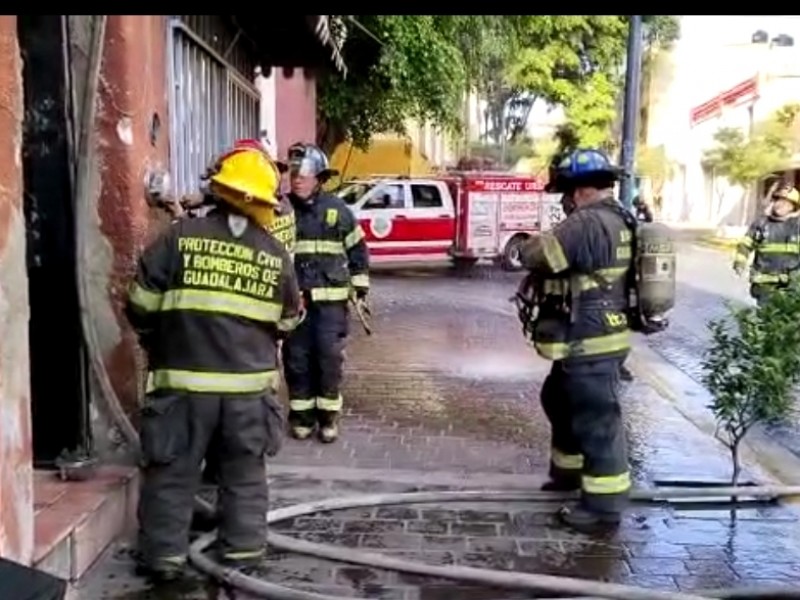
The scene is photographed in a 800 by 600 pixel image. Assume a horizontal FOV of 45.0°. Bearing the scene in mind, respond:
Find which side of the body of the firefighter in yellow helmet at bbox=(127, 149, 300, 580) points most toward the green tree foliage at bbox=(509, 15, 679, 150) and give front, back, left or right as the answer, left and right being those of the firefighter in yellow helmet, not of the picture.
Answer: front

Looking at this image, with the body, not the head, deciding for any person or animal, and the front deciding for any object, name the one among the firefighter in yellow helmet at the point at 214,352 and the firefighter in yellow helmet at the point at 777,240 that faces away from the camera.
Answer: the firefighter in yellow helmet at the point at 214,352

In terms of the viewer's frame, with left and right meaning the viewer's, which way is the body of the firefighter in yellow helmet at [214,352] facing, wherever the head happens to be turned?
facing away from the viewer

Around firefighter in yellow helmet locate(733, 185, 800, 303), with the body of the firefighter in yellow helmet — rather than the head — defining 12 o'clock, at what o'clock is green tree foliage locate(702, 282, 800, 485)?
The green tree foliage is roughly at 12 o'clock from the firefighter in yellow helmet.

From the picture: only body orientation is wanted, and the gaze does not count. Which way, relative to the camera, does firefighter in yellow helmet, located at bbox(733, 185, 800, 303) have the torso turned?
toward the camera

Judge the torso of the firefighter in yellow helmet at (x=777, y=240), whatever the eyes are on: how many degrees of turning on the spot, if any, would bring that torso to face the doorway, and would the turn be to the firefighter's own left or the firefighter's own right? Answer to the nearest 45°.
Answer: approximately 45° to the firefighter's own right

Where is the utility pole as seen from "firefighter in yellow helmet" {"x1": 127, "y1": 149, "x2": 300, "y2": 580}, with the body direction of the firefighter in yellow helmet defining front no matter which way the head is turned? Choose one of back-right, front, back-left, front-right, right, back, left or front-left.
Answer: front-right

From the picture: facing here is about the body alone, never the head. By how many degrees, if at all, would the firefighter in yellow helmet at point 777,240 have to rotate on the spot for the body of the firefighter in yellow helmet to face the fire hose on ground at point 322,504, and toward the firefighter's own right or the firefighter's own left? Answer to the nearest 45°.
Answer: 0° — they already face it

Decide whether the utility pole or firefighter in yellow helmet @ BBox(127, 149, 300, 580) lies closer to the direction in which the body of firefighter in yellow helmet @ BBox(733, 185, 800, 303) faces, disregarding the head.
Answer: the firefighter in yellow helmet

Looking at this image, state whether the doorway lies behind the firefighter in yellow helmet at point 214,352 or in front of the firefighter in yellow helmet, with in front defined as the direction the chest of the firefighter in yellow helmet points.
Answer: in front

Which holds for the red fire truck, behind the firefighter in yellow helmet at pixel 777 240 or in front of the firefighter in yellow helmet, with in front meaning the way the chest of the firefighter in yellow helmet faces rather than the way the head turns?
behind

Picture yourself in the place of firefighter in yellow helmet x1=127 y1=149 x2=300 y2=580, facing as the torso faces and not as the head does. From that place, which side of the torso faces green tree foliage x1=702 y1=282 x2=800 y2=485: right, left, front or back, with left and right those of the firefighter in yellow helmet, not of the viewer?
right

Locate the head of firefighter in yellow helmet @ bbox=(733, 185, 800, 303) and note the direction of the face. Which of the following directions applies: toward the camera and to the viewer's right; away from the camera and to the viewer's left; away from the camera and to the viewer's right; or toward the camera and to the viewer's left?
toward the camera and to the viewer's left

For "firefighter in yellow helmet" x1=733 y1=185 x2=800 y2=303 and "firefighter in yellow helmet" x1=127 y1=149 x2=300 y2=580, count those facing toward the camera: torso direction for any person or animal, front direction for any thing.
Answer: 1

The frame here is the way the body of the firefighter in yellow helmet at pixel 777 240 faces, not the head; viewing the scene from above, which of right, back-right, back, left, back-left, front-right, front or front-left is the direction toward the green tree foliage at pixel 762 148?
back
